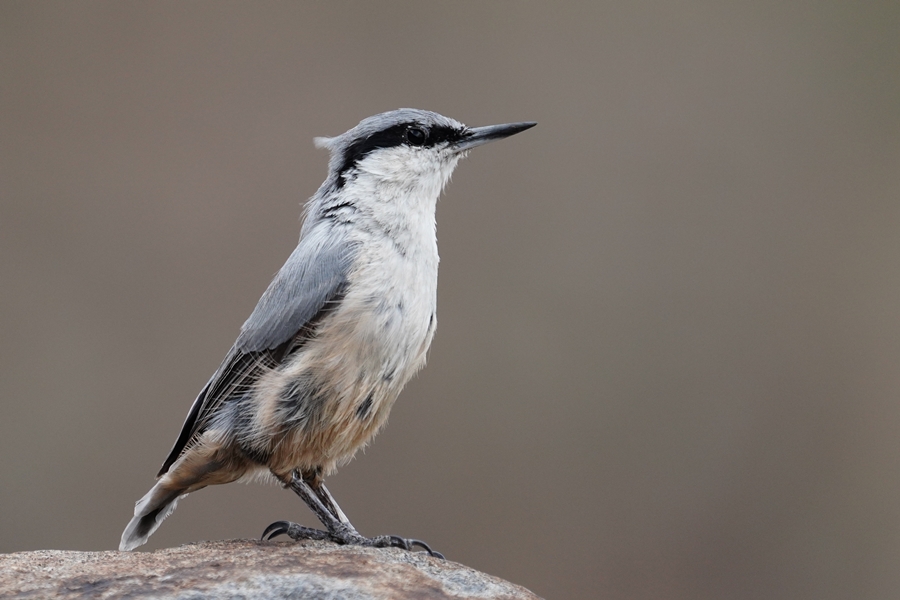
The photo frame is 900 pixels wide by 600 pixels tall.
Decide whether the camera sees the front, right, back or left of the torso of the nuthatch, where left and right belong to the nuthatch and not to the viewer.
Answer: right
